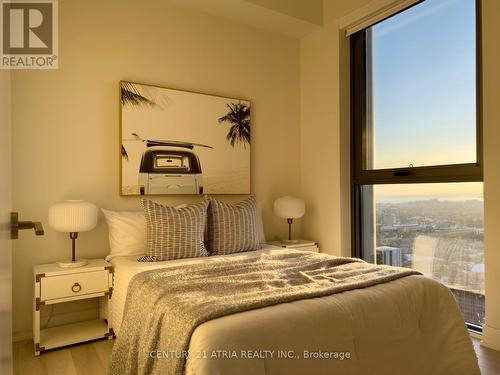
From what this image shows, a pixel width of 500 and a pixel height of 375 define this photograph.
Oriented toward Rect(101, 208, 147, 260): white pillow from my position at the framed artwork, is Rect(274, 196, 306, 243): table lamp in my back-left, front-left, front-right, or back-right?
back-left

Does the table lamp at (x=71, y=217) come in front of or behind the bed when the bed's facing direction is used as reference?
behind

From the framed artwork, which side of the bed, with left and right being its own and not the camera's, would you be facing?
back

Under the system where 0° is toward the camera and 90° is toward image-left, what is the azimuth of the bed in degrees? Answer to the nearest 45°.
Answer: approximately 315°

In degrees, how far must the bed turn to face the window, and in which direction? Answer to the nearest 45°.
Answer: approximately 90° to its left

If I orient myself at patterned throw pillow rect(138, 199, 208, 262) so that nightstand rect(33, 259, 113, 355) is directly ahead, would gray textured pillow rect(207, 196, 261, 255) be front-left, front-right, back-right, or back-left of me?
back-right

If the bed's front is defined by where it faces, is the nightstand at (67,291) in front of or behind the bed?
behind

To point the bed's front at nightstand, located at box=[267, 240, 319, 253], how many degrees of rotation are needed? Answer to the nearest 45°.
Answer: approximately 135° to its left
